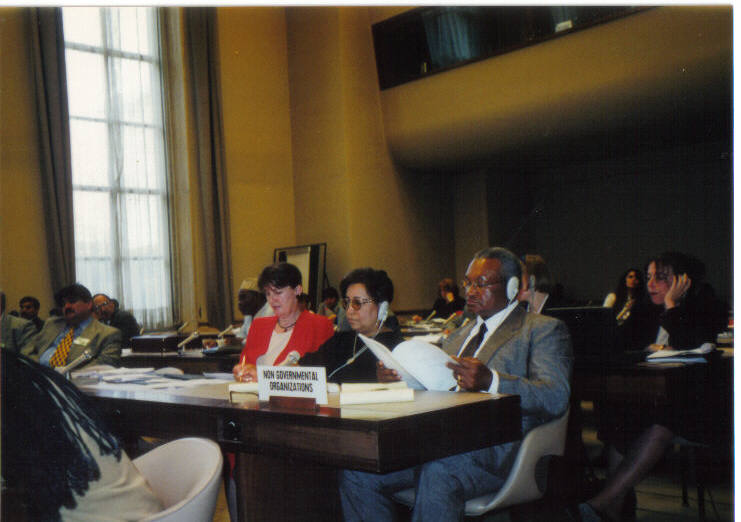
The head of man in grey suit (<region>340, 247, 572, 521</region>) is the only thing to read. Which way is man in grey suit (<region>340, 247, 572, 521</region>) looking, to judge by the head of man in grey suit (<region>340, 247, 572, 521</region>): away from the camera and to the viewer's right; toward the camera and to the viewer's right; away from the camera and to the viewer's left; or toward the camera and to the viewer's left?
toward the camera and to the viewer's left

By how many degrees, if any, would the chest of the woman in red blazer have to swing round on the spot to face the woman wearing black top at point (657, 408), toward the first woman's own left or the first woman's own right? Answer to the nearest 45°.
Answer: approximately 135° to the first woman's own left

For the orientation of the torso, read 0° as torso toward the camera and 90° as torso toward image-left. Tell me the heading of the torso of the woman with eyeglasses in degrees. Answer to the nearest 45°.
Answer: approximately 45°

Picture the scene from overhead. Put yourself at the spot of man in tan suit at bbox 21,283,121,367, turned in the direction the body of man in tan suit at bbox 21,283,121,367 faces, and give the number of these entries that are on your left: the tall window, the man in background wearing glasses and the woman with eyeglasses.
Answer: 1

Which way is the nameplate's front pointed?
toward the camera

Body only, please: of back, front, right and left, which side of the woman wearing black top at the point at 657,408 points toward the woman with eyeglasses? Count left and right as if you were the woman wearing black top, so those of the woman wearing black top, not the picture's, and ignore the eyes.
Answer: front

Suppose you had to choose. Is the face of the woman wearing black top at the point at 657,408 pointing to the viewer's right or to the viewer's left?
to the viewer's left

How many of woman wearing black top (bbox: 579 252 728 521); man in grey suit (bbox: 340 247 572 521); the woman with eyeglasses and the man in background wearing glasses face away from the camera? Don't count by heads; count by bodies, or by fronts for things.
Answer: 0

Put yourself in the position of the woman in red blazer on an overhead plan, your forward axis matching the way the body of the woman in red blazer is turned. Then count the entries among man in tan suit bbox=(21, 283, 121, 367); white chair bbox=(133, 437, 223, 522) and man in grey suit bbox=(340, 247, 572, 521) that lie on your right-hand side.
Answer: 1

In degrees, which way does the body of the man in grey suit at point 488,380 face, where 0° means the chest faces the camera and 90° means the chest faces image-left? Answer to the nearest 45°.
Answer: approximately 45°

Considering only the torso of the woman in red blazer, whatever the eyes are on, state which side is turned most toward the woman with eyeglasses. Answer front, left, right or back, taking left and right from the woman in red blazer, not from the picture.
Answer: left

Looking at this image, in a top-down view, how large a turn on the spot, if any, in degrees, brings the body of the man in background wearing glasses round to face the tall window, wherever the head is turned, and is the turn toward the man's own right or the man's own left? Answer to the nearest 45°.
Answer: approximately 135° to the man's own right

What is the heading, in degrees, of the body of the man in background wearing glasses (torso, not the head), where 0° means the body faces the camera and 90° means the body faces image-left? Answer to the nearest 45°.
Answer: approximately 45°

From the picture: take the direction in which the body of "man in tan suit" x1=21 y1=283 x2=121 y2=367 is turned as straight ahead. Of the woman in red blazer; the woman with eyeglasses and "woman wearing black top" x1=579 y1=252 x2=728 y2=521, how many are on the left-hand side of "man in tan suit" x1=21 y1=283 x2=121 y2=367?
3
